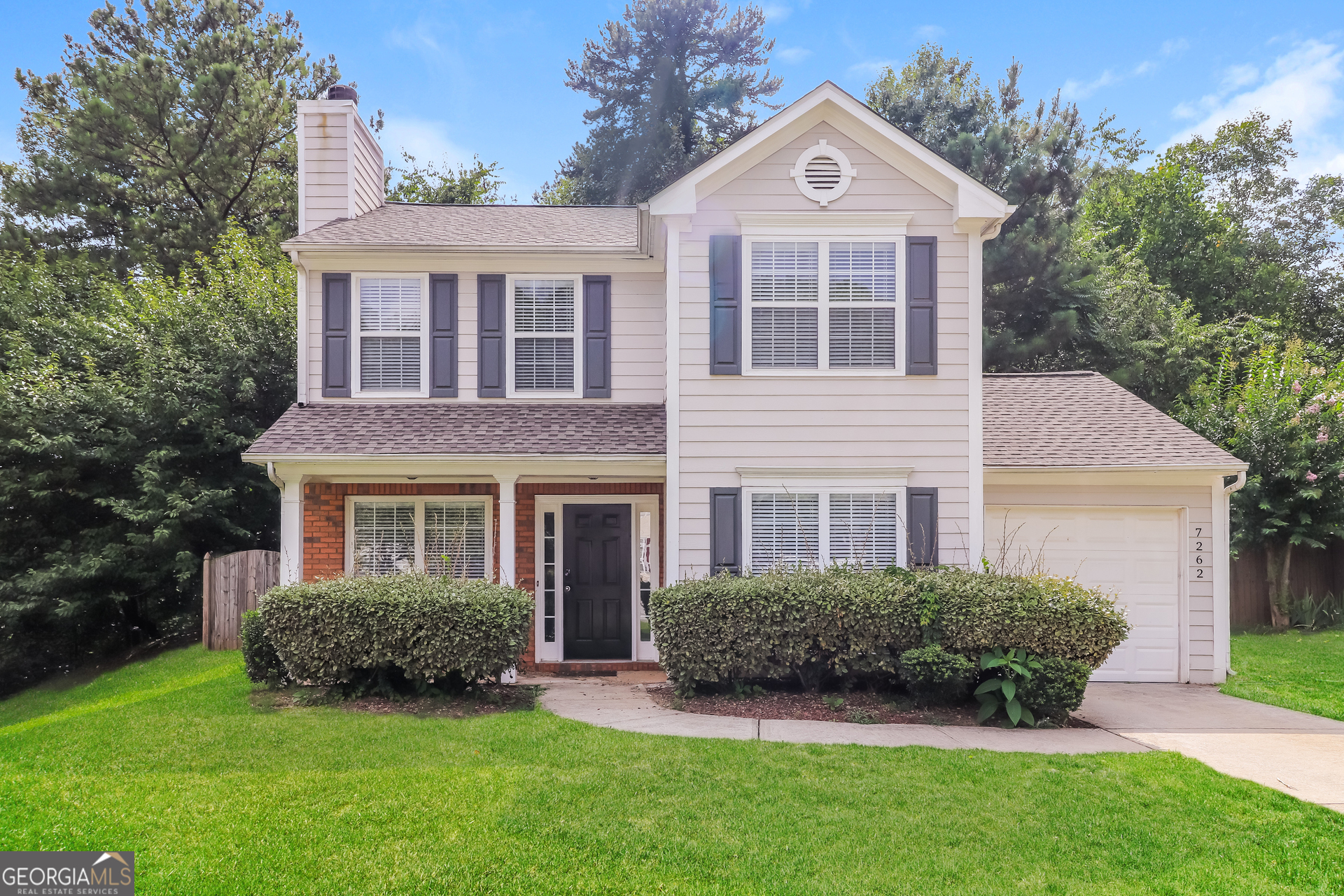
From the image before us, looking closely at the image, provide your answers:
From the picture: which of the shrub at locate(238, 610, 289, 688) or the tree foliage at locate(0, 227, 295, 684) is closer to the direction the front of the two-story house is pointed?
the shrub

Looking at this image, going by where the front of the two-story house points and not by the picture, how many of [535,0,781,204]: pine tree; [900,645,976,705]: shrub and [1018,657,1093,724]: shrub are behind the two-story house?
1

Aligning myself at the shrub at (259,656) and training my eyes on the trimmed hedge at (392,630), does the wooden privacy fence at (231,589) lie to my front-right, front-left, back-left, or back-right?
back-left

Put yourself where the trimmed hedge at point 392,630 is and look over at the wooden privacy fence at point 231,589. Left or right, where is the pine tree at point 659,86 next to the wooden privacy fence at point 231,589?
right

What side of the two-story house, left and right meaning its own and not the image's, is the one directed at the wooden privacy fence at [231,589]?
right

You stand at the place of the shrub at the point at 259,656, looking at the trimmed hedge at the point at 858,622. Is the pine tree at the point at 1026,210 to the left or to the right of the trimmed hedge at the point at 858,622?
left

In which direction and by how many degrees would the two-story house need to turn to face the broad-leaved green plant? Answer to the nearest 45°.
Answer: approximately 45° to its left

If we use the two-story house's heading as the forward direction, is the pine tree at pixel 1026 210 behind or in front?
behind

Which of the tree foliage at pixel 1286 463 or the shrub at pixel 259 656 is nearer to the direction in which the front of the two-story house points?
the shrub

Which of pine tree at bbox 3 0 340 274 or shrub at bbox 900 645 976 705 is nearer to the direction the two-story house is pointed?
the shrub

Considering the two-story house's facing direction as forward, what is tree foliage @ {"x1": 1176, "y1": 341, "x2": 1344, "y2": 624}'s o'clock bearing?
The tree foliage is roughly at 8 o'clock from the two-story house.

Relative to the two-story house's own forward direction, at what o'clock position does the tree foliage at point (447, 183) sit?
The tree foliage is roughly at 5 o'clock from the two-story house.

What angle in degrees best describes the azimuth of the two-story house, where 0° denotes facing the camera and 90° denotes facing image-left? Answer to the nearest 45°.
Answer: approximately 0°
